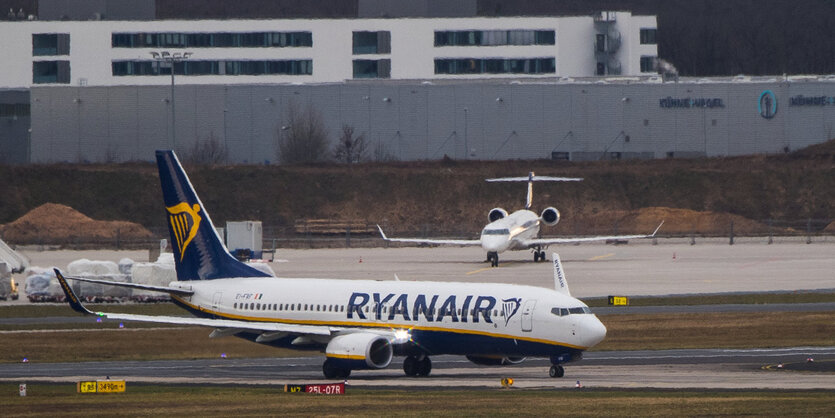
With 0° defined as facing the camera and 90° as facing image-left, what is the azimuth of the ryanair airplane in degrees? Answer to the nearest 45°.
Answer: approximately 315°

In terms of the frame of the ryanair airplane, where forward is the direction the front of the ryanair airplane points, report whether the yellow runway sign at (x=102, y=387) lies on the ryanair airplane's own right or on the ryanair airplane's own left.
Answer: on the ryanair airplane's own right

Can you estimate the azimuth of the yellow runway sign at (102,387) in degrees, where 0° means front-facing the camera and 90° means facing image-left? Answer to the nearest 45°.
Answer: approximately 0°

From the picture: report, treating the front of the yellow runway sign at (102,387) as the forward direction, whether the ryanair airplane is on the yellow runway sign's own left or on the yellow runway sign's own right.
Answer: on the yellow runway sign's own left
